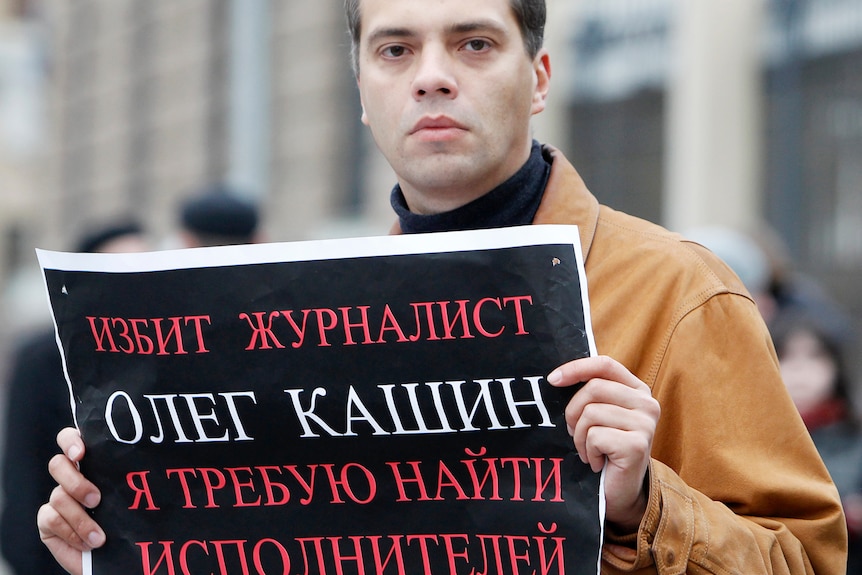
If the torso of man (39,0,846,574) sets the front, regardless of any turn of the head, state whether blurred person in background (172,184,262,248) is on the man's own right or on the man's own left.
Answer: on the man's own right

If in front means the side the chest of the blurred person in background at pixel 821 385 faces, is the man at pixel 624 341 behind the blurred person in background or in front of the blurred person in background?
in front

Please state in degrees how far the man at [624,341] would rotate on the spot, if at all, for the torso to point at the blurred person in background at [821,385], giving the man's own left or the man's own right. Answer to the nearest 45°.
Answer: approximately 180°

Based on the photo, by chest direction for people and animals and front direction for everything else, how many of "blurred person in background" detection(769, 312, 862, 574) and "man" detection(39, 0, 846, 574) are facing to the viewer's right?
0
